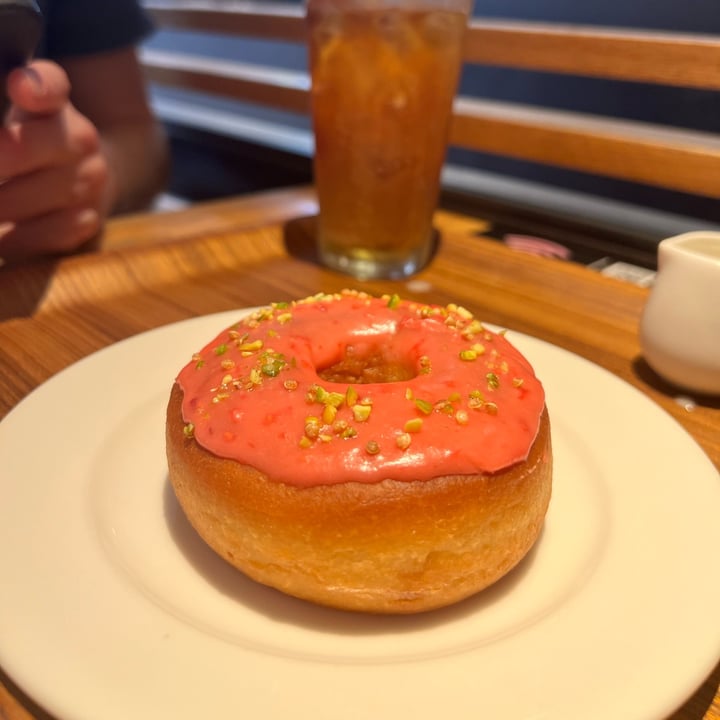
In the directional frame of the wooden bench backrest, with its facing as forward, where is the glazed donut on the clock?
The glazed donut is roughly at 11 o'clock from the wooden bench backrest.

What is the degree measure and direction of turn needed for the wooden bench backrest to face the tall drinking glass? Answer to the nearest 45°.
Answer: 0° — it already faces it

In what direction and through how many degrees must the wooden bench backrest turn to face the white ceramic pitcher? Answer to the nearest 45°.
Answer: approximately 45° to its left

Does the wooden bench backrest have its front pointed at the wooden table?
yes

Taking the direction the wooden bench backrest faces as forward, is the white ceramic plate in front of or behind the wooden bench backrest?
in front

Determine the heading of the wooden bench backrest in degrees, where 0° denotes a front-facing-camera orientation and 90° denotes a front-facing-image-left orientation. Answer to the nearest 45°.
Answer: approximately 45°
